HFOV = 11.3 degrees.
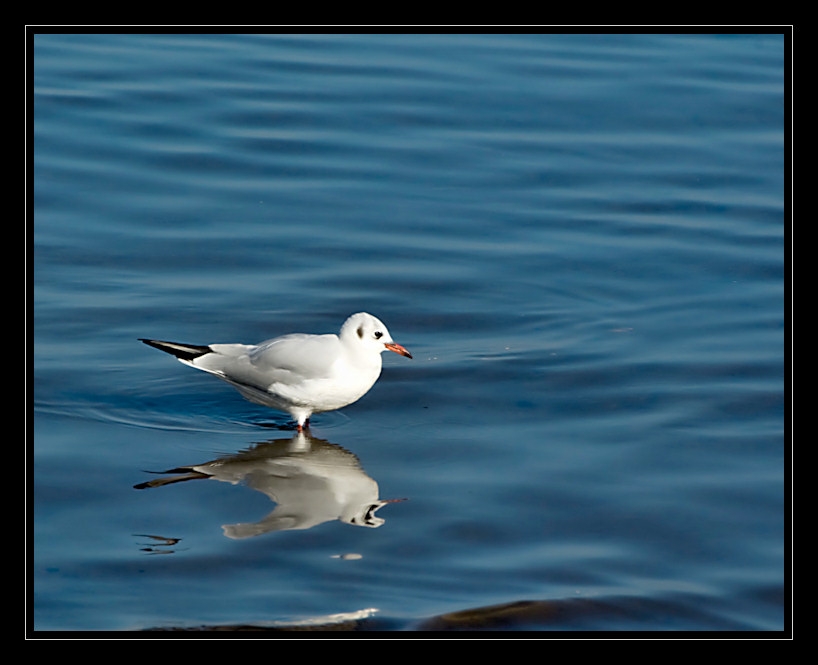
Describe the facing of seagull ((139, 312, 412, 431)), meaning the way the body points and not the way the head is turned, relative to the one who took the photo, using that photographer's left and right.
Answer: facing to the right of the viewer
